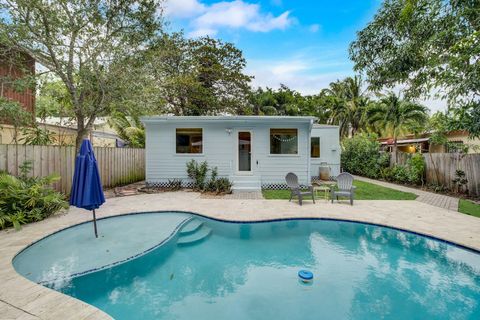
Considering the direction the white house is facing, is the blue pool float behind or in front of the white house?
in front

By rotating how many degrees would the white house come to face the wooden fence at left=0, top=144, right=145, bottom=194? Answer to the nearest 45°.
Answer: approximately 45° to its right

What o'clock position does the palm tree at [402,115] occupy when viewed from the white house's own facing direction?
The palm tree is roughly at 8 o'clock from the white house.

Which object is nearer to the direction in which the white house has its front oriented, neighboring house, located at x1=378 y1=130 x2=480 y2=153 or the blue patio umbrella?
the blue patio umbrella

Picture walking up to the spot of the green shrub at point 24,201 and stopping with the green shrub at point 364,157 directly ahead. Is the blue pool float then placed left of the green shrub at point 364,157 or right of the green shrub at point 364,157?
right

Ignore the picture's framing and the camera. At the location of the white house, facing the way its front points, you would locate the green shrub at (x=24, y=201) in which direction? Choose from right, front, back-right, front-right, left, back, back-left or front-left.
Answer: front-right

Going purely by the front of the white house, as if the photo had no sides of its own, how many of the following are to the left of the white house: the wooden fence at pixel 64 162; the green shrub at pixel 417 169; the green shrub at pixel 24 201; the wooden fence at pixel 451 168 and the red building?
2

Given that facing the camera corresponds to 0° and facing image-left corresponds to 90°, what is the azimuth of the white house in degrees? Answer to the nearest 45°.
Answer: approximately 0°

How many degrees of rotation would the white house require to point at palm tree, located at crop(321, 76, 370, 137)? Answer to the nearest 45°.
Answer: approximately 135° to its left

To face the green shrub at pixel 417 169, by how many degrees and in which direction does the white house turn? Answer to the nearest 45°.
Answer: approximately 90° to its left
